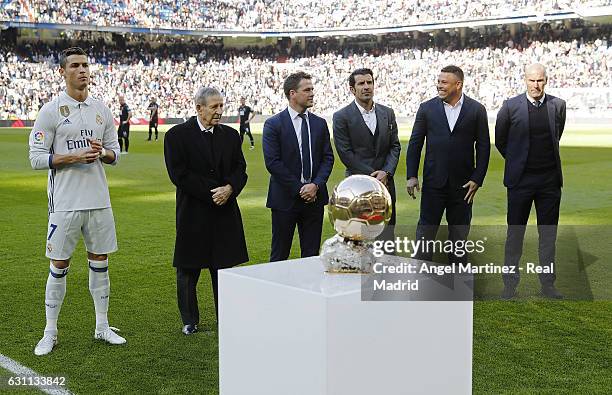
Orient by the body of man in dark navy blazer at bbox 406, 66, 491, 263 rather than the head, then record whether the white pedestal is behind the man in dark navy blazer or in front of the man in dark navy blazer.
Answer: in front

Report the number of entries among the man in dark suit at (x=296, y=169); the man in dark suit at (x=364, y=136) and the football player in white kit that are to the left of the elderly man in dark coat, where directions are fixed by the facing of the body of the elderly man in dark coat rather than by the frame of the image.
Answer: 2

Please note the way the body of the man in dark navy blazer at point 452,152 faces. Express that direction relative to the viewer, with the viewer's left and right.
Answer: facing the viewer

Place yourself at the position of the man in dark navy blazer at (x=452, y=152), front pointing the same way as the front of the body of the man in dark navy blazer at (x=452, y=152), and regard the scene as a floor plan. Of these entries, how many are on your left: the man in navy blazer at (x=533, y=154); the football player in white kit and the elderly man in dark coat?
1

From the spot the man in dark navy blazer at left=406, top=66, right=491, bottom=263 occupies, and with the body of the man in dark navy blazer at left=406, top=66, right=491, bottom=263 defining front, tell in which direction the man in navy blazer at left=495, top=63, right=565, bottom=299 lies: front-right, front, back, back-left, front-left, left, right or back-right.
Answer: left

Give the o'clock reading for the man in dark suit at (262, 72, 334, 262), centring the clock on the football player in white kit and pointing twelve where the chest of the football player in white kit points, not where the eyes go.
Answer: The man in dark suit is roughly at 10 o'clock from the football player in white kit.

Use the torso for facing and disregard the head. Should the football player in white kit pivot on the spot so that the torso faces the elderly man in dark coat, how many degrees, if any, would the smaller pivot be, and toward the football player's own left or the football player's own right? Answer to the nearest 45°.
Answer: approximately 45° to the football player's own left

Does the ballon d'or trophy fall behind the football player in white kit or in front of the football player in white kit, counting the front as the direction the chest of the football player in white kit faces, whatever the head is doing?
in front

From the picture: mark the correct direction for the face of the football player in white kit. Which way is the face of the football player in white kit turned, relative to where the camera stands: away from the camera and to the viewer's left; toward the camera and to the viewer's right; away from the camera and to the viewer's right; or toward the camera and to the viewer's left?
toward the camera and to the viewer's right

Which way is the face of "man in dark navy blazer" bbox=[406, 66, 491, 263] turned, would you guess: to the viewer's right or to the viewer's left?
to the viewer's left

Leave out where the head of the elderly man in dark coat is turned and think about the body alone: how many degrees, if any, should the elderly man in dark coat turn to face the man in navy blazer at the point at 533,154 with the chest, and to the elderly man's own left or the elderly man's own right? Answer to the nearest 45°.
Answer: approximately 45° to the elderly man's own left

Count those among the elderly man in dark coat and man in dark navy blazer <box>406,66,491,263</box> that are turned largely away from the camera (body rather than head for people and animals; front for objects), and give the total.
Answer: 0
